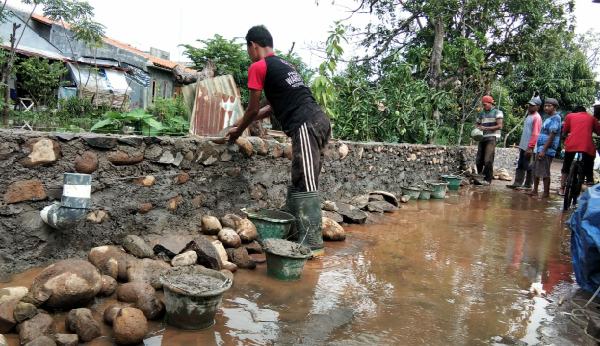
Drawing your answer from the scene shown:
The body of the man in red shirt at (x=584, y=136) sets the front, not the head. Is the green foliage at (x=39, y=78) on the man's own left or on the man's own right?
on the man's own left

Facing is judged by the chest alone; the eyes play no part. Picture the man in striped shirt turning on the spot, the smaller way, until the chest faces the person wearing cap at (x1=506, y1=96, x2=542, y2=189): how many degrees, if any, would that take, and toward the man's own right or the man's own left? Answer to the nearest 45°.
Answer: approximately 135° to the man's own left

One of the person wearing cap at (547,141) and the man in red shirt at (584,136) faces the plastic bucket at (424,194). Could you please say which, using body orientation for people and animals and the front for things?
the person wearing cap

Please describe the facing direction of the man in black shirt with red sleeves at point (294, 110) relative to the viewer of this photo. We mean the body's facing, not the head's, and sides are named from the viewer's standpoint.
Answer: facing away from the viewer and to the left of the viewer

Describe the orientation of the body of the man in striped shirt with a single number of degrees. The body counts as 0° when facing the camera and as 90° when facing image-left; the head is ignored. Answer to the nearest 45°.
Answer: approximately 45°

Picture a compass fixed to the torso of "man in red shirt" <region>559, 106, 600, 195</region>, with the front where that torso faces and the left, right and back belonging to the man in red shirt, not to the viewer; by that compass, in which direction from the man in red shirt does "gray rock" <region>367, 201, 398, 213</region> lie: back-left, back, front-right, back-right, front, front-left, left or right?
back-left

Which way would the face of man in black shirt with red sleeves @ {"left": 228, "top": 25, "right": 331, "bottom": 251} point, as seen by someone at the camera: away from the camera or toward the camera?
away from the camera

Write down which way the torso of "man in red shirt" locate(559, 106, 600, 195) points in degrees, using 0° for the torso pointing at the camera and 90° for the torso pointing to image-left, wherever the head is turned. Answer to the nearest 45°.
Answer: approximately 180°

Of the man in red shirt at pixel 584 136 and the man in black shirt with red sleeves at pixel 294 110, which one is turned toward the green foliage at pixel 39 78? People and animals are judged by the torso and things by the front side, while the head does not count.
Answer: the man in black shirt with red sleeves at pixel 294 110

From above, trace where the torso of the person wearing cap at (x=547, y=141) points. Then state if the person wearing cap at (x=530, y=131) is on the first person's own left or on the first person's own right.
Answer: on the first person's own right
